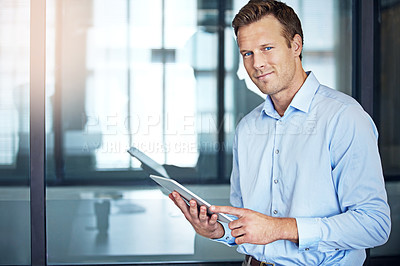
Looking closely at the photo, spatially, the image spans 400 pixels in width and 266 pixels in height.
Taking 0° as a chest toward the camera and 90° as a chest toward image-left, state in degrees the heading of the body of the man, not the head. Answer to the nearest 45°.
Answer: approximately 45°

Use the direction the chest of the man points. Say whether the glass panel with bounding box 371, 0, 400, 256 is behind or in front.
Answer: behind

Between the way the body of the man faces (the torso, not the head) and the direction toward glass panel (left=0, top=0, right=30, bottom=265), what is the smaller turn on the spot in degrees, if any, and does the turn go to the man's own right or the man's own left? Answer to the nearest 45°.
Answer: approximately 90° to the man's own right
